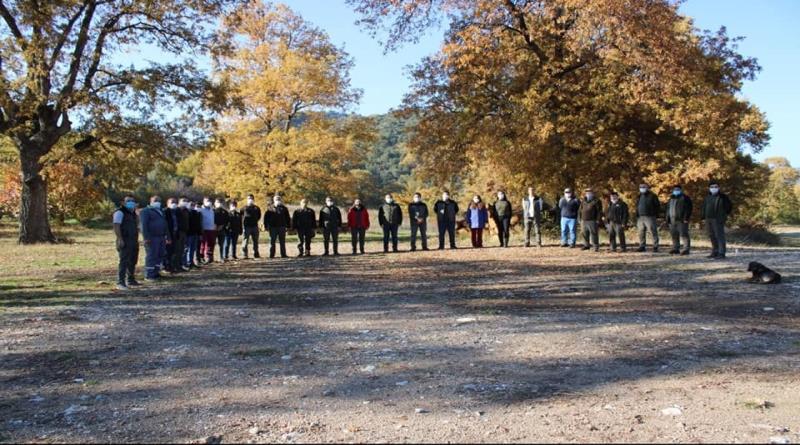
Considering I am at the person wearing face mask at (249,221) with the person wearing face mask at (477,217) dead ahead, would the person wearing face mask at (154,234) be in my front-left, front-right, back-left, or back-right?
back-right

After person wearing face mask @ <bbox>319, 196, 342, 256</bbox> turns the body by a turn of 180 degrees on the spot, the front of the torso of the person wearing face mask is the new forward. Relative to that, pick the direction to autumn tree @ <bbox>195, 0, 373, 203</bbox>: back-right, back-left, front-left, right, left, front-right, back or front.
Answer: front

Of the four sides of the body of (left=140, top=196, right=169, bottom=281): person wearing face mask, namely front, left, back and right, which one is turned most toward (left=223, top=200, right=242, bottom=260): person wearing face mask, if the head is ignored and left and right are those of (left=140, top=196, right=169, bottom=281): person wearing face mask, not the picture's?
left

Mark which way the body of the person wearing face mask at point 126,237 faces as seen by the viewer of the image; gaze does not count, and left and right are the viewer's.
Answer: facing the viewer and to the right of the viewer

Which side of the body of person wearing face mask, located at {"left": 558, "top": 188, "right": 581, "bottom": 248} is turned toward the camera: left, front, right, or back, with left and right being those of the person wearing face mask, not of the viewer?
front

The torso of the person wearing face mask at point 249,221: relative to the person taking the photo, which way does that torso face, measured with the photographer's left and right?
facing the viewer

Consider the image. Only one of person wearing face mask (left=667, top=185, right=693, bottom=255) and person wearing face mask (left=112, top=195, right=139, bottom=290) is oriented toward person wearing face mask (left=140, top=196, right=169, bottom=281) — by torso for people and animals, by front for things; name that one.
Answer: person wearing face mask (left=667, top=185, right=693, bottom=255)

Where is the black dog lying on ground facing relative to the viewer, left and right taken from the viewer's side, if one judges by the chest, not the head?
facing to the left of the viewer

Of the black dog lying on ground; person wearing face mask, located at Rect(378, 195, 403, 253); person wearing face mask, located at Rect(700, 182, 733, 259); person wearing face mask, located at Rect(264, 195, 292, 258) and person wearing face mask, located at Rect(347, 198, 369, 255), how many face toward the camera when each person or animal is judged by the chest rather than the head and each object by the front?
4

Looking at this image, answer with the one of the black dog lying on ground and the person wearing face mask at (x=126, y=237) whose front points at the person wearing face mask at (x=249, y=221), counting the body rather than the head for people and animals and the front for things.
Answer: the black dog lying on ground
